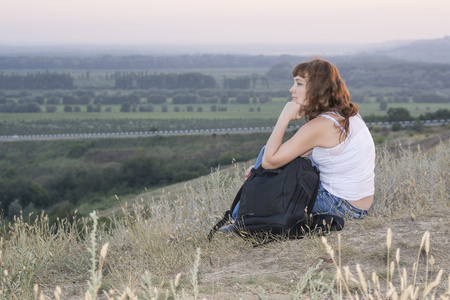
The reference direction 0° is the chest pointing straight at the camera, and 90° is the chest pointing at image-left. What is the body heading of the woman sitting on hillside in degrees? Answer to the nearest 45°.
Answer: approximately 90°

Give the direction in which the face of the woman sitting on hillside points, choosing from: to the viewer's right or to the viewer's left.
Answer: to the viewer's left
